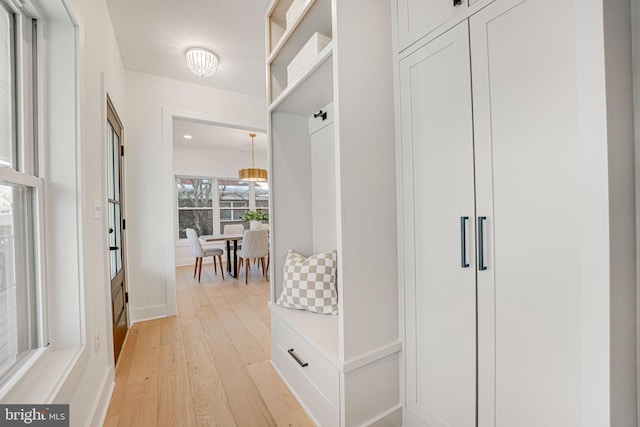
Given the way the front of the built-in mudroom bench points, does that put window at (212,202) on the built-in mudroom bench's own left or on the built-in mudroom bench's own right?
on the built-in mudroom bench's own right

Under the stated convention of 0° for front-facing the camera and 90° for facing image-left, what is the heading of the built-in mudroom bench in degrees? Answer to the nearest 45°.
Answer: approximately 45°

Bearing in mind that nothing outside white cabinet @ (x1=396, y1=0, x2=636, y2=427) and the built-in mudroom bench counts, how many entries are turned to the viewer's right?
0

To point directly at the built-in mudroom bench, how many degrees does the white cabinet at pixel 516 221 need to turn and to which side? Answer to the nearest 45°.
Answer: approximately 45° to its right

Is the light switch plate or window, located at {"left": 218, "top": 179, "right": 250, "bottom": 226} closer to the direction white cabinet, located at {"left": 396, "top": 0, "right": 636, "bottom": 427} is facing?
the light switch plate

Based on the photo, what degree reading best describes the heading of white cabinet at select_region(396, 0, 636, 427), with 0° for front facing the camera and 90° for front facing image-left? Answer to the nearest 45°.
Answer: approximately 45°

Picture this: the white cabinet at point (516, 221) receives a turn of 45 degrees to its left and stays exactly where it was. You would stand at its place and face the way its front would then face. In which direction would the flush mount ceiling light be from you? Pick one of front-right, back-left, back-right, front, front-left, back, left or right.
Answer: right

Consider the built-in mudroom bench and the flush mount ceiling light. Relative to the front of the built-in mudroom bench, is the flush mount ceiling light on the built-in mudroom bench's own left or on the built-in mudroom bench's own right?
on the built-in mudroom bench's own right

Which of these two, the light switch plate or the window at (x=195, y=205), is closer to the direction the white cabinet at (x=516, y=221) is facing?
the light switch plate

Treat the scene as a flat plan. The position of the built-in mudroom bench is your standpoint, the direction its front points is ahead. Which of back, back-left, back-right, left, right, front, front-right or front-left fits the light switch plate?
front-right

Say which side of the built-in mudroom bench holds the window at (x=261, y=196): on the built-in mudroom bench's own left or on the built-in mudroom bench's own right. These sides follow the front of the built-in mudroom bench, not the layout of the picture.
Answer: on the built-in mudroom bench's own right

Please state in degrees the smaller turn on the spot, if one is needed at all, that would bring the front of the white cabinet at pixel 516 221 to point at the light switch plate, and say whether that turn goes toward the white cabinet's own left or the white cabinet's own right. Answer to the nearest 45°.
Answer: approximately 45° to the white cabinet's own right

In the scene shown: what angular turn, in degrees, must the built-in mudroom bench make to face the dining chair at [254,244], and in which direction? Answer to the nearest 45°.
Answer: approximately 90° to its right

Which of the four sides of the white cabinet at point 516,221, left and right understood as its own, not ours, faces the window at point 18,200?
front
